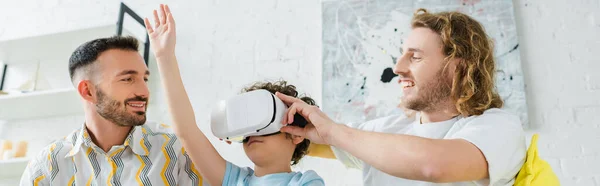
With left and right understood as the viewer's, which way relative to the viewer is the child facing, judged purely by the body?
facing the viewer and to the left of the viewer

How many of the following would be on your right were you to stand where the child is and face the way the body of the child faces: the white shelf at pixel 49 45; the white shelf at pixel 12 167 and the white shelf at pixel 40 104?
3

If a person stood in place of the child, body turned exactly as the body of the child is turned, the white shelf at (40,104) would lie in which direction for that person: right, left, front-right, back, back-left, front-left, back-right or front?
right

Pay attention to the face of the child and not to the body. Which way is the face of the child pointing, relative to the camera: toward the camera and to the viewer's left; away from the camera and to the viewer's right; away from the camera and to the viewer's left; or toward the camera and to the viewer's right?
toward the camera and to the viewer's left

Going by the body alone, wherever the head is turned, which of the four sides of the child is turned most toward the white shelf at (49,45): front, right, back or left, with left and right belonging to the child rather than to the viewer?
right

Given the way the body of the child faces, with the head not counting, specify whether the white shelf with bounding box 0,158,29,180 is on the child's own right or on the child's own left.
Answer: on the child's own right

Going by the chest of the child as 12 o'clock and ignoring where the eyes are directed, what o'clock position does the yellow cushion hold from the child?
The yellow cushion is roughly at 8 o'clock from the child.

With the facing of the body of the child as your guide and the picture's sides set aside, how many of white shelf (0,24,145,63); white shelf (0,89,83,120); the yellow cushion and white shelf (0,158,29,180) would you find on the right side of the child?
3
